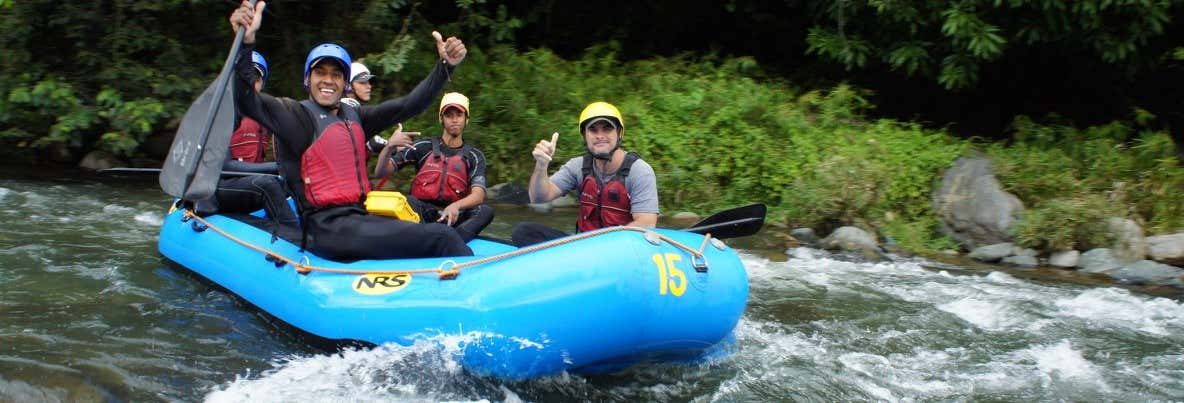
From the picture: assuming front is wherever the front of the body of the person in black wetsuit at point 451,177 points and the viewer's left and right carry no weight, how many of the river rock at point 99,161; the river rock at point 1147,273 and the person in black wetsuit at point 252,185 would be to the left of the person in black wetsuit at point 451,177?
1

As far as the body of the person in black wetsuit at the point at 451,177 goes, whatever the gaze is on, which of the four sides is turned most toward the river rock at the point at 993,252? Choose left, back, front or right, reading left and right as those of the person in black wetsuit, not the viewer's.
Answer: left

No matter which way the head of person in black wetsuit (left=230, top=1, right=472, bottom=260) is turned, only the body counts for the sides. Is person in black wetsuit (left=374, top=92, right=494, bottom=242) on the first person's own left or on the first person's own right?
on the first person's own left

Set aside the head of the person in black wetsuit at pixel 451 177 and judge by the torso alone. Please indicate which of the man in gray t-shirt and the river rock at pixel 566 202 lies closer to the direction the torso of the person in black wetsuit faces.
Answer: the man in gray t-shirt

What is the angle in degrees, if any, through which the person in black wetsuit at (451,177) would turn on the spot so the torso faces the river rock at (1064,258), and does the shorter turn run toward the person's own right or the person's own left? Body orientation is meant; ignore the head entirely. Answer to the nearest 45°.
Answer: approximately 90° to the person's own left

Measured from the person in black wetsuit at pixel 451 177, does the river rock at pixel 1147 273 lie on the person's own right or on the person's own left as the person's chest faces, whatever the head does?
on the person's own left

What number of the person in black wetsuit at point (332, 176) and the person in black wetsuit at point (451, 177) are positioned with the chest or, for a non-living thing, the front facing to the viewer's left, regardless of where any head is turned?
0

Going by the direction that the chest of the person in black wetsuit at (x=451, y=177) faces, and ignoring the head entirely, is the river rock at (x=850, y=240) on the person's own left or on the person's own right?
on the person's own left

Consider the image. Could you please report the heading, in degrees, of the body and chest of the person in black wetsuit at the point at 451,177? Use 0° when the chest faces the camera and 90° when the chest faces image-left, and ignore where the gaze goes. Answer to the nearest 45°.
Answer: approximately 0°

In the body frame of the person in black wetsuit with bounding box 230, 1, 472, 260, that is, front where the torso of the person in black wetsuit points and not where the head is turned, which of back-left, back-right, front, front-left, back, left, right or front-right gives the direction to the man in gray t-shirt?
front-left

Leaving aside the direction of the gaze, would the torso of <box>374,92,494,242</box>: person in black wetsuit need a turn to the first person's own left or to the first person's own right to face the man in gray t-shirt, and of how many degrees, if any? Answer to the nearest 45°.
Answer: approximately 45° to the first person's own left

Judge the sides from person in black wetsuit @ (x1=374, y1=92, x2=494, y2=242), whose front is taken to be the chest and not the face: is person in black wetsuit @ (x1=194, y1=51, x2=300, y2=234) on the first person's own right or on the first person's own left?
on the first person's own right
